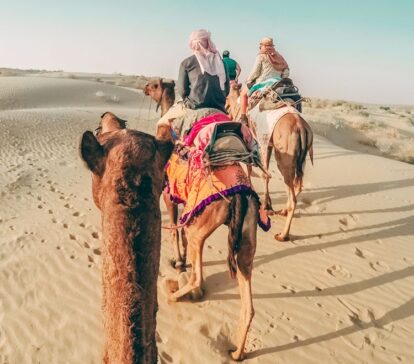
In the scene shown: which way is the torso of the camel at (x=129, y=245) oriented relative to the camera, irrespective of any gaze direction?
away from the camera

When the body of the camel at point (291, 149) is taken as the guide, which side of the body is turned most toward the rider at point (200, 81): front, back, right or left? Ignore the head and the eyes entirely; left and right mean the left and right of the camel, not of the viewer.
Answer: left

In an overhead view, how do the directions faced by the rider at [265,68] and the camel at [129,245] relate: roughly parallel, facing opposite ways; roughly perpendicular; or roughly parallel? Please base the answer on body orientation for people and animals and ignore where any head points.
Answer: roughly parallel

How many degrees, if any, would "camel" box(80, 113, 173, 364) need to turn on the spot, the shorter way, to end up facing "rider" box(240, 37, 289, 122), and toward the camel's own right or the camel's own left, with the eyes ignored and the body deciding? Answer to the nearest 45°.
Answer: approximately 45° to the camel's own right

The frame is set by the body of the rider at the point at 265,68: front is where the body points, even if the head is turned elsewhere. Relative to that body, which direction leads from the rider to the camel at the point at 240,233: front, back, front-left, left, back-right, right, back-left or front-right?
back-left

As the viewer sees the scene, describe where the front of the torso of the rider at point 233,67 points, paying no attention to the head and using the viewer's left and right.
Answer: facing away from the viewer

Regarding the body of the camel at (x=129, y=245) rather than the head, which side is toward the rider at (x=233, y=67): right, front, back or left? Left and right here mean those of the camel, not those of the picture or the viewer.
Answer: front

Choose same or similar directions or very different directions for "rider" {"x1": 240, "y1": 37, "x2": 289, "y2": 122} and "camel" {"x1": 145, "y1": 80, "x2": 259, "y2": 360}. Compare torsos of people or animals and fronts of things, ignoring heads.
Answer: same or similar directions

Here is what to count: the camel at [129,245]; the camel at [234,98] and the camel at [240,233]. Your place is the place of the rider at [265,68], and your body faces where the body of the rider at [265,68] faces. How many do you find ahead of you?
1

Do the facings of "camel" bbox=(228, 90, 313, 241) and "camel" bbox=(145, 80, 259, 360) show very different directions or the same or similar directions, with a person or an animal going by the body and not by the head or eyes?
same or similar directions

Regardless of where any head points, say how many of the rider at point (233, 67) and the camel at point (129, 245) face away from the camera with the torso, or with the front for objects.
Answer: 2

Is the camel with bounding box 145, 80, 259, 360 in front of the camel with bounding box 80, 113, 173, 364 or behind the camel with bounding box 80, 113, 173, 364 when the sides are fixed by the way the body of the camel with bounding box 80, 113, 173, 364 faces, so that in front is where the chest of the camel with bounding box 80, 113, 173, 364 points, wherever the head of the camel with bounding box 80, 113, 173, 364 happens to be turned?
in front

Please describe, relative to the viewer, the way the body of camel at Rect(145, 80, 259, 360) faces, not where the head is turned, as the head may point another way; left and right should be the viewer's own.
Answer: facing away from the viewer and to the left of the viewer

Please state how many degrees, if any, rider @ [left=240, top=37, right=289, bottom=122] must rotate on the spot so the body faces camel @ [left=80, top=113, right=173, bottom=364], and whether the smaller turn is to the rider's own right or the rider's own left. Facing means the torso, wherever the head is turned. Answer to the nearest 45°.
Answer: approximately 135° to the rider's own left
